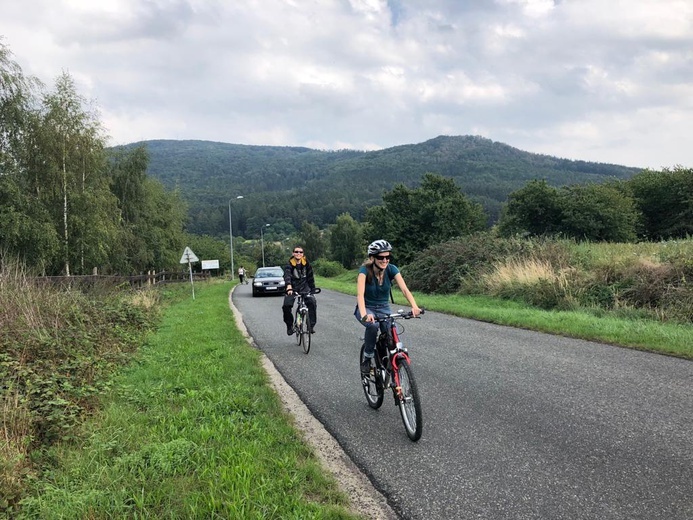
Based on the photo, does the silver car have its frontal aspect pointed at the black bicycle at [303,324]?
yes

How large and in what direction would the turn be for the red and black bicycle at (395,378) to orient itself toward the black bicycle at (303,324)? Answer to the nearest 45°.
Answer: approximately 135° to its left

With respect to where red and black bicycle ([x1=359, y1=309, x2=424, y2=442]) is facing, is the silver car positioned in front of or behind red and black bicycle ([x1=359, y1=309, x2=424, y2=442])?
behind

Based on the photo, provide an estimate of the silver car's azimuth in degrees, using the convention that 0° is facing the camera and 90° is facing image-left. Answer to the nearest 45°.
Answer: approximately 0°

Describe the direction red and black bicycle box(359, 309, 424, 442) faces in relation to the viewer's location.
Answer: facing the viewer and to the right of the viewer

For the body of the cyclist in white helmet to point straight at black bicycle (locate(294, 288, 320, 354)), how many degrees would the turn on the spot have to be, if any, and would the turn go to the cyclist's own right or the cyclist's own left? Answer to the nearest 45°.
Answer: approximately 135° to the cyclist's own left

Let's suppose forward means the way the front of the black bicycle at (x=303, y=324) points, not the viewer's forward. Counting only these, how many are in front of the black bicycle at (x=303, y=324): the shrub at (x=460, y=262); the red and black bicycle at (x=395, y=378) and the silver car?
1

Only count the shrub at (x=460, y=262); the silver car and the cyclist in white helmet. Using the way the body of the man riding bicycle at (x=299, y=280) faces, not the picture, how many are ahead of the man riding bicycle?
1

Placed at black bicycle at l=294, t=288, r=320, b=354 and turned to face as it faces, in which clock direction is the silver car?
The silver car is roughly at 6 o'clock from the black bicycle.

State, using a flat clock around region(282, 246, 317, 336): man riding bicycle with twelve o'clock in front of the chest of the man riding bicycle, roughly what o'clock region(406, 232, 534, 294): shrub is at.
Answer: The shrub is roughly at 7 o'clock from the man riding bicycle.

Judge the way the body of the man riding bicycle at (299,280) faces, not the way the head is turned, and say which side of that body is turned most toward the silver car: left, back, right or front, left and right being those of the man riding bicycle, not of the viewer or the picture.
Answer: back

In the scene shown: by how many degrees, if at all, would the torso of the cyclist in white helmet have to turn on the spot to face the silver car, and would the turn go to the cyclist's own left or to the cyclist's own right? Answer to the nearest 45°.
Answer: approximately 135° to the cyclist's own left
